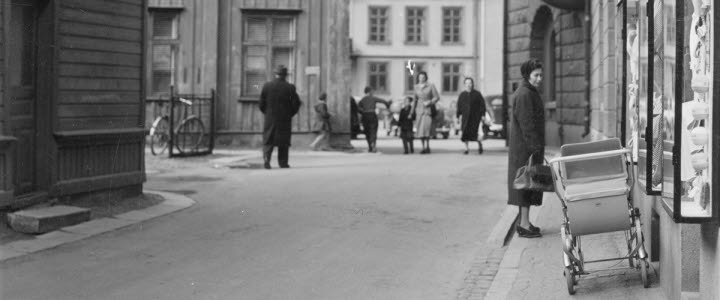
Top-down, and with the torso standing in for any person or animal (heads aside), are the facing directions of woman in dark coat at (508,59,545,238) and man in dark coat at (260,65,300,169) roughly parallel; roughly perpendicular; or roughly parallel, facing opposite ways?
roughly perpendicular

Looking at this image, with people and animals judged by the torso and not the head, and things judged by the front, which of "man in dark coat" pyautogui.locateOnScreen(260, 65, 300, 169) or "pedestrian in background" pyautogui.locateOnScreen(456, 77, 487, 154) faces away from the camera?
the man in dark coat

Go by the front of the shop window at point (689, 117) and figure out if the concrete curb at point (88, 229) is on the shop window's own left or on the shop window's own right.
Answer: on the shop window's own right

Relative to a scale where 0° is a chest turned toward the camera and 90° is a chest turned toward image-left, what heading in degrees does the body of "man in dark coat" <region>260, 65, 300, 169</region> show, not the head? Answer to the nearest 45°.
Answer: approximately 180°

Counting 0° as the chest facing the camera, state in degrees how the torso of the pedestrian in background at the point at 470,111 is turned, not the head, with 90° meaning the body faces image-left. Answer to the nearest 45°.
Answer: approximately 0°

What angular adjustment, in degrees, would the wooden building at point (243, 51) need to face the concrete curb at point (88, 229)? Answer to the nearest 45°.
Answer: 0° — it already faces it

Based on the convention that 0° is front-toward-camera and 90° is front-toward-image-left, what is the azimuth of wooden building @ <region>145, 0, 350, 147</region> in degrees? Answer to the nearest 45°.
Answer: approximately 0°

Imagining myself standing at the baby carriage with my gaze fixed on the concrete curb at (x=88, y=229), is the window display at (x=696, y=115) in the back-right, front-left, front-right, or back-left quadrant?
back-left
